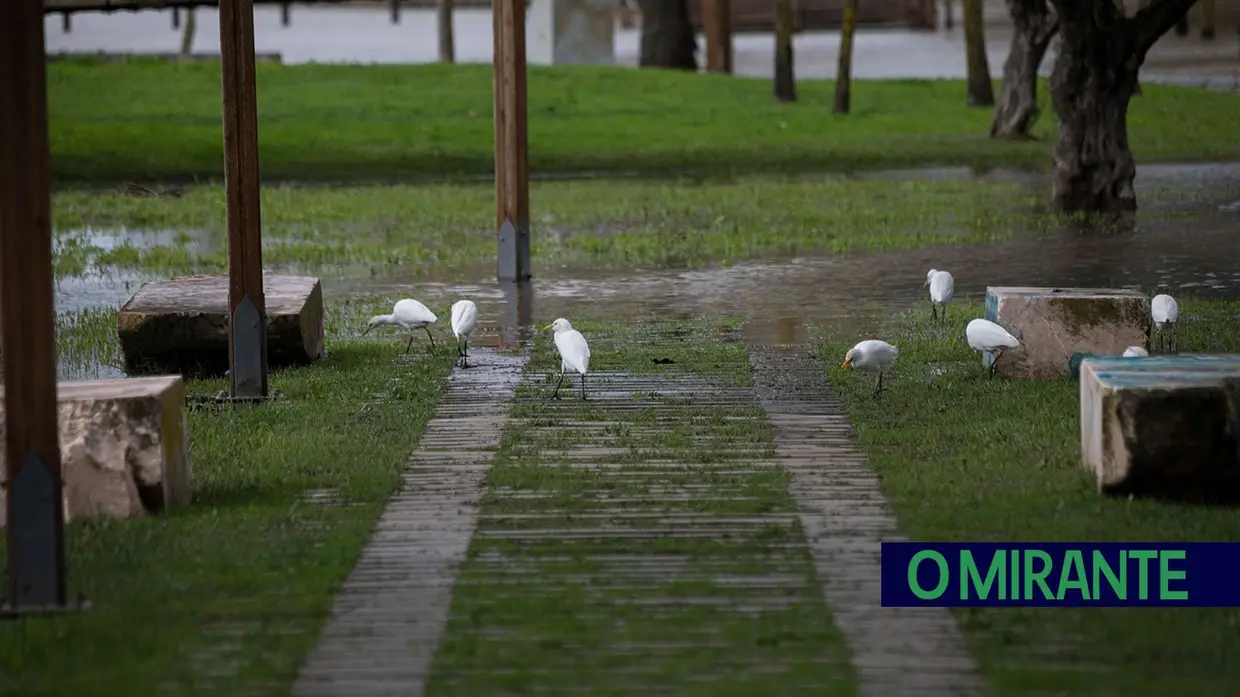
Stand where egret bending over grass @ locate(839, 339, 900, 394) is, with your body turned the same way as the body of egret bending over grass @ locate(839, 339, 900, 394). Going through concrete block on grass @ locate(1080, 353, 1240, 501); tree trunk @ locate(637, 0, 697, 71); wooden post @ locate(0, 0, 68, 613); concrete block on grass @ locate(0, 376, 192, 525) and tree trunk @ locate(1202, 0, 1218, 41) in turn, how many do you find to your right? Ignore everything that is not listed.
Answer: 2

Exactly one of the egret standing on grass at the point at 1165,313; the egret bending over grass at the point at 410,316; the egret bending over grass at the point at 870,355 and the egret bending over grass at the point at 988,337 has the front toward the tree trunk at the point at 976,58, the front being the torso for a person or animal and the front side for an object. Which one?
the egret standing on grass

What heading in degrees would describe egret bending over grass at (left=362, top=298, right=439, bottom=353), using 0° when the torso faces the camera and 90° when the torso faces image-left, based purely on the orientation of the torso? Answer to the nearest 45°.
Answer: approximately 90°

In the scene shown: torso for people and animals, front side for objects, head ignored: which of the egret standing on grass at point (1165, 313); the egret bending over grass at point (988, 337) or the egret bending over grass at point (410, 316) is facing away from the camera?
the egret standing on grass

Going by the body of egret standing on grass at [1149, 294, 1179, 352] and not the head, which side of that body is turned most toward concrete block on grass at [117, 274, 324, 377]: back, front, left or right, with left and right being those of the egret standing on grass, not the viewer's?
left

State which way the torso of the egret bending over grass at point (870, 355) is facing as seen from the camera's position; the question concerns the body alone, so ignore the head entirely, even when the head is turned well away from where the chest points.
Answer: to the viewer's left

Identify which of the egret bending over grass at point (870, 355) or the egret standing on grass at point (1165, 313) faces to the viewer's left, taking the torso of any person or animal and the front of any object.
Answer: the egret bending over grass

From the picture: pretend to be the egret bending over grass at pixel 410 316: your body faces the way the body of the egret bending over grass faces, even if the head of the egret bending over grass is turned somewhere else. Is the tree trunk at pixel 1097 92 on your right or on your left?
on your right

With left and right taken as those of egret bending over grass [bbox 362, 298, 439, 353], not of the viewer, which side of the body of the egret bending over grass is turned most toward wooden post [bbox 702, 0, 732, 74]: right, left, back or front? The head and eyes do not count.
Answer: right

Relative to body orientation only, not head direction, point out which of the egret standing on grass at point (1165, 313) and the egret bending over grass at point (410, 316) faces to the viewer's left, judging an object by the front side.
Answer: the egret bending over grass

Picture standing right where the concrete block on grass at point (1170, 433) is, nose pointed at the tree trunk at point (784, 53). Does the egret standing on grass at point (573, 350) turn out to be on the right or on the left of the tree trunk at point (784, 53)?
left
